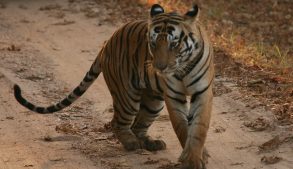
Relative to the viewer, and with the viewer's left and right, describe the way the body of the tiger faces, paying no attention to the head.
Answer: facing the viewer and to the right of the viewer
